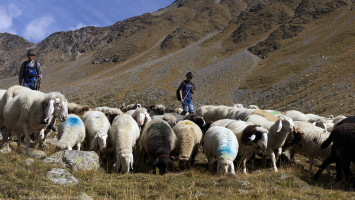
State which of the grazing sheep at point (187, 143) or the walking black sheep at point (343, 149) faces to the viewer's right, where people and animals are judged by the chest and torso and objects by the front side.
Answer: the walking black sheep at point (343, 149)

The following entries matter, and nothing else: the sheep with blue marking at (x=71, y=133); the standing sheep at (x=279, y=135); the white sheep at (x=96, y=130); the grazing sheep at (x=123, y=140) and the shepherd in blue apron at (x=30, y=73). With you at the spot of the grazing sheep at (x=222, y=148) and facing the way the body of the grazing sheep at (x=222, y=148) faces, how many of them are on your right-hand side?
4

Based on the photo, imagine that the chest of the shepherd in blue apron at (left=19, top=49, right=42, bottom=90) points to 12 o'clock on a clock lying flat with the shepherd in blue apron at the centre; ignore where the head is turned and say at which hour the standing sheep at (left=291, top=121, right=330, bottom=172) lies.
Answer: The standing sheep is roughly at 10 o'clock from the shepherd in blue apron.

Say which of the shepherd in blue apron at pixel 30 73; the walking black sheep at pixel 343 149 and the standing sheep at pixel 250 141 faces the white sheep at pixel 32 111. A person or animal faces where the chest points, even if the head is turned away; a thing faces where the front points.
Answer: the shepherd in blue apron

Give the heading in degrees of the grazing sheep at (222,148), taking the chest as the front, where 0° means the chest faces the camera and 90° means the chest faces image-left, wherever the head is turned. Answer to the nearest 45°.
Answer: approximately 0°
